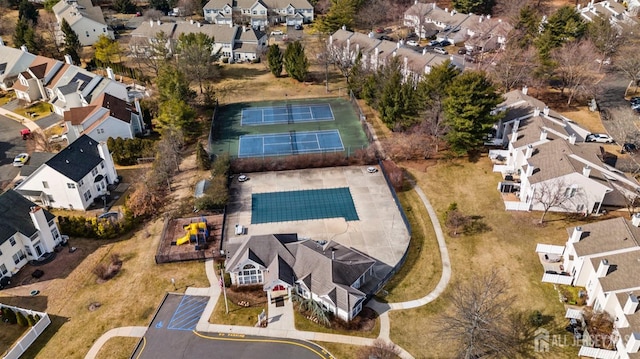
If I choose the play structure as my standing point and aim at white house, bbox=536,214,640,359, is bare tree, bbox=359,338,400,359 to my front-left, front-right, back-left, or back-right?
front-right

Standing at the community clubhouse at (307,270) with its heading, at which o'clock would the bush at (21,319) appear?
The bush is roughly at 3 o'clock from the community clubhouse.

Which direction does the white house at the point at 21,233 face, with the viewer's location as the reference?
facing away from the viewer and to the left of the viewer

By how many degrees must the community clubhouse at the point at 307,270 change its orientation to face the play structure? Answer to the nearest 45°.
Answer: approximately 135° to its right

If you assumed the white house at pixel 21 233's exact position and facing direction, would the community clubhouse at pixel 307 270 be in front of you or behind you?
behind

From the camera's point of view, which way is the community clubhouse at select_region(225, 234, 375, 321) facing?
toward the camera

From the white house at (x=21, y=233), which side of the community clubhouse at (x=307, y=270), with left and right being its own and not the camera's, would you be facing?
right

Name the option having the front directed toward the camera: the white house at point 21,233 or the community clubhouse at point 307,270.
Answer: the community clubhouse

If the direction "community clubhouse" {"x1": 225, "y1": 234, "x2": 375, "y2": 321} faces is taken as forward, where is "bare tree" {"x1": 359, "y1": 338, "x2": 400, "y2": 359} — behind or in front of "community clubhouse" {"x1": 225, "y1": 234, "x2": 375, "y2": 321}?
in front

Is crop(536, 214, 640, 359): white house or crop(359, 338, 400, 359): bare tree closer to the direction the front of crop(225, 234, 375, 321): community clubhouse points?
the bare tree

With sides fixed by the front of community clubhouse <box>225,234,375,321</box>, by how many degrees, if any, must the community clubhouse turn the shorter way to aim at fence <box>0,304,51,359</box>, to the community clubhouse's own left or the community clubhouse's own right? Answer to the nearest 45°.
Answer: approximately 90° to the community clubhouse's own right

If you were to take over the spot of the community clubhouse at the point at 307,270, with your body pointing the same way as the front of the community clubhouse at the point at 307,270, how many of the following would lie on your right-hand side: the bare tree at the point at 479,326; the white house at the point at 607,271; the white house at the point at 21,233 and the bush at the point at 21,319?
2
